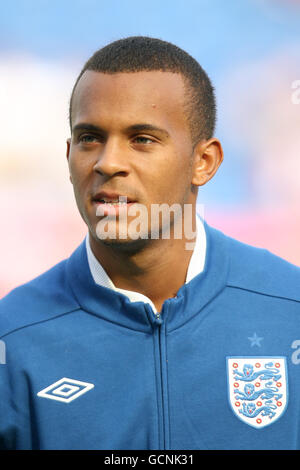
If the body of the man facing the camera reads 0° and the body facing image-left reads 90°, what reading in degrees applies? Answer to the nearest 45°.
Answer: approximately 0°
